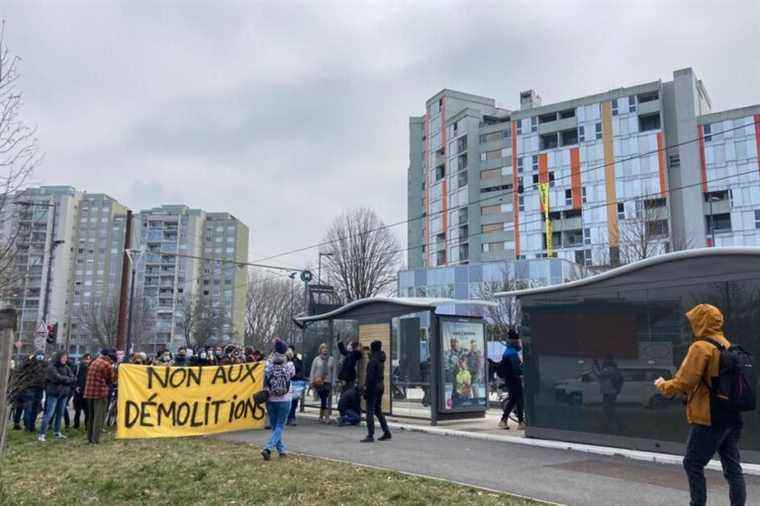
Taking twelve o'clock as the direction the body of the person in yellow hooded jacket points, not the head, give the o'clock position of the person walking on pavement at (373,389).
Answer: The person walking on pavement is roughly at 1 o'clock from the person in yellow hooded jacket.

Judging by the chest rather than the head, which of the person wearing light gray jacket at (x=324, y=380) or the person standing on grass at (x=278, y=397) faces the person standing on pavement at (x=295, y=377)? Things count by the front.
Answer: the person standing on grass at (x=278, y=397)

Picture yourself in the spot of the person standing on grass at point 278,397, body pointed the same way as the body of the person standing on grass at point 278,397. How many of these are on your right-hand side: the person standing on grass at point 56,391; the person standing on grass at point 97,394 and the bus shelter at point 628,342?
1

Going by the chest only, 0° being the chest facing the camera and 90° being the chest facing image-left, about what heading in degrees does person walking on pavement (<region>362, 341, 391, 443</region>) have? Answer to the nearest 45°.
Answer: approximately 90°

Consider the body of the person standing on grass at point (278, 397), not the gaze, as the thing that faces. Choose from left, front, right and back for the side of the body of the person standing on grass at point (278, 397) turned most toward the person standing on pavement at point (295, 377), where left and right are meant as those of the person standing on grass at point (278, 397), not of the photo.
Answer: front

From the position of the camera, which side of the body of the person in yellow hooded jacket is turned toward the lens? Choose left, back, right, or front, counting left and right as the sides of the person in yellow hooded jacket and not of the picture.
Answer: left

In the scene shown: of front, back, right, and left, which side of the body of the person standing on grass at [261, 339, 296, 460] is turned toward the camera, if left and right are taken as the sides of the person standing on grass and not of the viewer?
back
